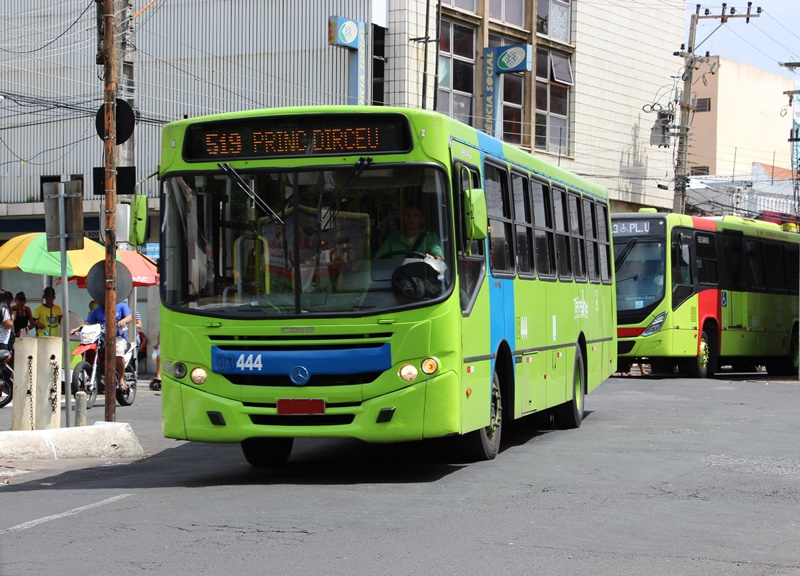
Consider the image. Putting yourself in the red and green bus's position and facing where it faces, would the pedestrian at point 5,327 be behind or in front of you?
in front

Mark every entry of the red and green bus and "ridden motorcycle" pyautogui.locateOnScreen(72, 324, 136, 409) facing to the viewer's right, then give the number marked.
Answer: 0

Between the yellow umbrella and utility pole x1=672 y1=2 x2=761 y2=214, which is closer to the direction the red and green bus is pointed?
the yellow umbrella

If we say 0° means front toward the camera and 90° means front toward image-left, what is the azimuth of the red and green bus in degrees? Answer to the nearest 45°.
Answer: approximately 45°

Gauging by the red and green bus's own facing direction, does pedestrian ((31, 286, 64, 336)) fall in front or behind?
in front

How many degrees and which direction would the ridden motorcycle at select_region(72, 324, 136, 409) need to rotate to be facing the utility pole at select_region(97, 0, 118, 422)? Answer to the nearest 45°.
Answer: approximately 45° to its left

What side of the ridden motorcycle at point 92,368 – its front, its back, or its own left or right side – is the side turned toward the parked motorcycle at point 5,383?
right

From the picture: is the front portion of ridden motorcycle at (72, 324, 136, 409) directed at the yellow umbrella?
no

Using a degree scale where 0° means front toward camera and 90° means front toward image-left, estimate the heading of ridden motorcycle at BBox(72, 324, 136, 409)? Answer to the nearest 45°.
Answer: approximately 45°

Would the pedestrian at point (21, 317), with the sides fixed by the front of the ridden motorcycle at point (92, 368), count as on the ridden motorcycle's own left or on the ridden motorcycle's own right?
on the ridden motorcycle's own right

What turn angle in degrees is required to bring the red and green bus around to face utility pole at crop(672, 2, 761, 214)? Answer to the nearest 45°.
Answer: approximately 135° to its right

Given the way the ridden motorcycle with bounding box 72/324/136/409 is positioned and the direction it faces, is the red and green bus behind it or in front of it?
behind

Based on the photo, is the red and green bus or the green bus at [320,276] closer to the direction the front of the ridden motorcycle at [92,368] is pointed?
the green bus
